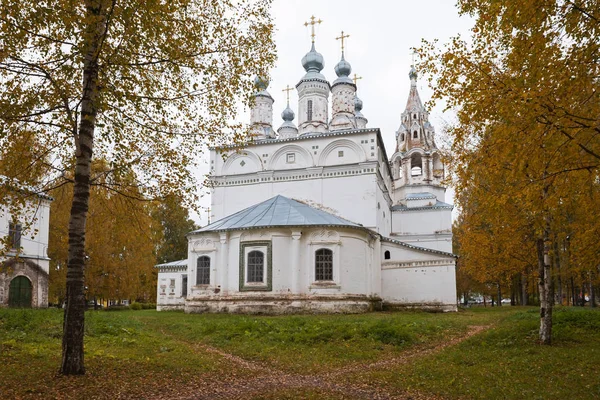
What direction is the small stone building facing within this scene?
toward the camera

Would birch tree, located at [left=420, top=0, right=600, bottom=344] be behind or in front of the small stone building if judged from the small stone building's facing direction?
in front
